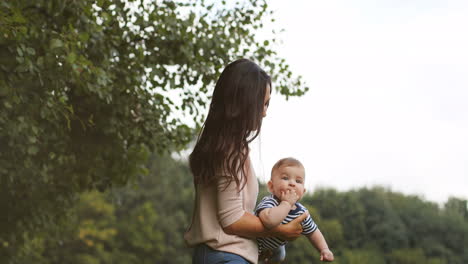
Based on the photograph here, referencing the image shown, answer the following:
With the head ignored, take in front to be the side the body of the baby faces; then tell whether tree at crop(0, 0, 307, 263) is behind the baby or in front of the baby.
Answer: behind

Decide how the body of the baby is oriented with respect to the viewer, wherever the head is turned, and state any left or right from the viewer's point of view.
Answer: facing the viewer and to the right of the viewer
